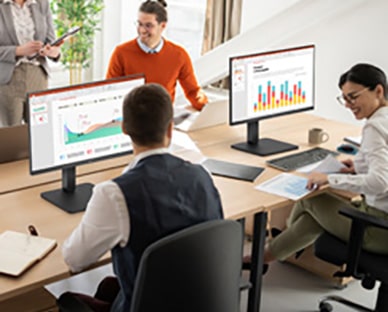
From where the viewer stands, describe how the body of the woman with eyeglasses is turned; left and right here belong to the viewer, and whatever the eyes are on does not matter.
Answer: facing to the left of the viewer

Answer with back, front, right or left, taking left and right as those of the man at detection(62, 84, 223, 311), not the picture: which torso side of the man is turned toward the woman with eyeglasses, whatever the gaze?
right

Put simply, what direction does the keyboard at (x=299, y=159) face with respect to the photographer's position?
facing the viewer and to the right of the viewer

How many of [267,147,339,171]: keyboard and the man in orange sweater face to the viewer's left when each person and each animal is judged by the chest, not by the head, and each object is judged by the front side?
0

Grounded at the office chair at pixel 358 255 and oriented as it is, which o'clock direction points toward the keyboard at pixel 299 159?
The keyboard is roughly at 2 o'clock from the office chair.

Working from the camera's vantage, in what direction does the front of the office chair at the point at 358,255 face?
facing to the left of the viewer

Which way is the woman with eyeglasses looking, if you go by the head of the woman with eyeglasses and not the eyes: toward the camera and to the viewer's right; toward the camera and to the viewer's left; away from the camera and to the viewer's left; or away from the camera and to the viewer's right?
toward the camera and to the viewer's left

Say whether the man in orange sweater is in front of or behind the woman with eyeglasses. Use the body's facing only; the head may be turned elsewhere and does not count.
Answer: in front

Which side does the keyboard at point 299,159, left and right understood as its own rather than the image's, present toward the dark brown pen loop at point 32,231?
right

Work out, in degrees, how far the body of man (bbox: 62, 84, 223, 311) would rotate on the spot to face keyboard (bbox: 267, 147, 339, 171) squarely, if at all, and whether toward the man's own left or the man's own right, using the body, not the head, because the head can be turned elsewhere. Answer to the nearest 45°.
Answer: approximately 90° to the man's own right

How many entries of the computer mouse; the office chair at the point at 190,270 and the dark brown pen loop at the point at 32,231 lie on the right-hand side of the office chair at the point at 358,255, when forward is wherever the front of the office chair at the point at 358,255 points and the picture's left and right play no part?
1

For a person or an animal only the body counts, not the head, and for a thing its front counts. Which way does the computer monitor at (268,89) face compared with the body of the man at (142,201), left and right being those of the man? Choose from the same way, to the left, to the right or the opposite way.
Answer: the opposite way

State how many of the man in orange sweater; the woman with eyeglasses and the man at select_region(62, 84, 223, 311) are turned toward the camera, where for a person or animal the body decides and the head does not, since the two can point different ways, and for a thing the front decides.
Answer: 1

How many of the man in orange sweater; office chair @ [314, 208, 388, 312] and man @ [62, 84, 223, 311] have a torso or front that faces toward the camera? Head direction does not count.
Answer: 1

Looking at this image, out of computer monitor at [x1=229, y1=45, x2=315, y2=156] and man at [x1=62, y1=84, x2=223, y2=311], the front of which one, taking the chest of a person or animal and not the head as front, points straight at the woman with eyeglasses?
the computer monitor

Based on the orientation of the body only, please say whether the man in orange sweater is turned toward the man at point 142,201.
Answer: yes

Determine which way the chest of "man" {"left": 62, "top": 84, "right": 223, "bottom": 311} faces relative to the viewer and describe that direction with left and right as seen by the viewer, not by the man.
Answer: facing away from the viewer and to the left of the viewer
